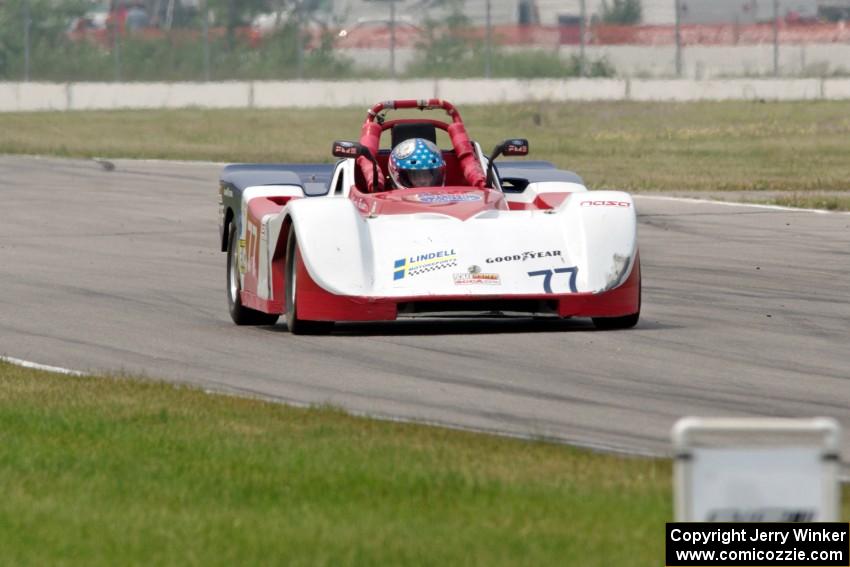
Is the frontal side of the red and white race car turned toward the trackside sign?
yes

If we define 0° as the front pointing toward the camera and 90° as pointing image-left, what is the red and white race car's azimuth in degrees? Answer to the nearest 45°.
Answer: approximately 0°

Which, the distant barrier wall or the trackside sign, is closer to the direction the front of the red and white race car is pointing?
the trackside sign

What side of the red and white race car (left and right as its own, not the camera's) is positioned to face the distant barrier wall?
back
